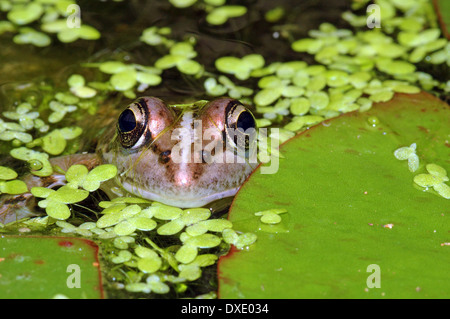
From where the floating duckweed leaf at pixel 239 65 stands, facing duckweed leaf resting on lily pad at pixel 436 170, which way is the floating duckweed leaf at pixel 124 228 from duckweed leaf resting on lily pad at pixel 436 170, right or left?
right

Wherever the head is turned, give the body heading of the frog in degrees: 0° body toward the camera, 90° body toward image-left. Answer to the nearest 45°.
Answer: approximately 0°

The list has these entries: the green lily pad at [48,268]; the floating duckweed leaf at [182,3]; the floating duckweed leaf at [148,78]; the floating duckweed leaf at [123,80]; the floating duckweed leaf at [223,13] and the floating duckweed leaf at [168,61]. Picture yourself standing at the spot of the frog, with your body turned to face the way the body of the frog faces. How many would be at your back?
5

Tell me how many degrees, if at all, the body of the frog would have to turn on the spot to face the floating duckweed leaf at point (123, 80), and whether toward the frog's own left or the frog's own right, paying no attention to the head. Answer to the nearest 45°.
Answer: approximately 180°

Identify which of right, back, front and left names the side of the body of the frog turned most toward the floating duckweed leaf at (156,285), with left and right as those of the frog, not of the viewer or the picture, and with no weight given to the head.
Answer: front

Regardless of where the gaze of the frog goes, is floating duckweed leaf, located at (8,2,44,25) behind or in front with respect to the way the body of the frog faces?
behind

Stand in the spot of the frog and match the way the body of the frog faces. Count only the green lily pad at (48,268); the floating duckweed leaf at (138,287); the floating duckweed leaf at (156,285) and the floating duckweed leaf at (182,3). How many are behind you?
1

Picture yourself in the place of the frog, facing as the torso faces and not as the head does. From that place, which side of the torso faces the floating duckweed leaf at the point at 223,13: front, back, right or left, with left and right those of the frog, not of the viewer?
back

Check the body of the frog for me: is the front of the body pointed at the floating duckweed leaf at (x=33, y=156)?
no
